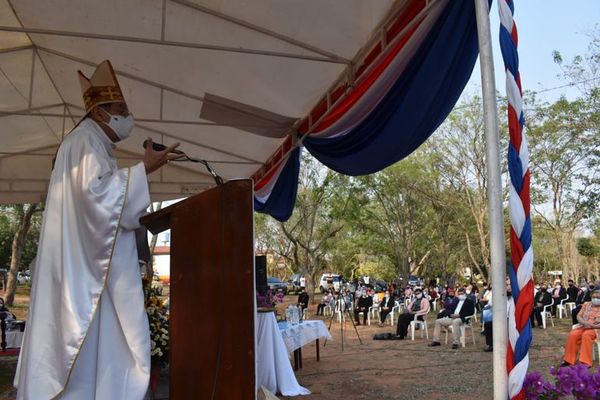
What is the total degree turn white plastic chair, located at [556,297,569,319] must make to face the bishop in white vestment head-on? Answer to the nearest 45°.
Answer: approximately 45° to its left

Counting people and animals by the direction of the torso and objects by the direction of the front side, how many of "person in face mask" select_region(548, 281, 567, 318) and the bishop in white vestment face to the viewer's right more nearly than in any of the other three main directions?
1

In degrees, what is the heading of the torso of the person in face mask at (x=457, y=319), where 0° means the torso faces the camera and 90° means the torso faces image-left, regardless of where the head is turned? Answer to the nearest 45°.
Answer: approximately 45°

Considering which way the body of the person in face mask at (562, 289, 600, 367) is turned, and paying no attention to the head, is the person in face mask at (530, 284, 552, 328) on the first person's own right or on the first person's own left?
on the first person's own right

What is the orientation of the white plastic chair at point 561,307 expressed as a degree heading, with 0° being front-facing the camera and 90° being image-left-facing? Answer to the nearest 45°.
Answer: approximately 45°

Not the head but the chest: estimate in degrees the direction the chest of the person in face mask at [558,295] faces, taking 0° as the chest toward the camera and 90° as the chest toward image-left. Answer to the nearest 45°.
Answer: approximately 45°

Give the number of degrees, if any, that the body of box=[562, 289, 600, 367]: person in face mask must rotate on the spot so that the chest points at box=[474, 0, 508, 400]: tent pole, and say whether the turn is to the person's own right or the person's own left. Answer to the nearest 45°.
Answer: approximately 45° to the person's own left
